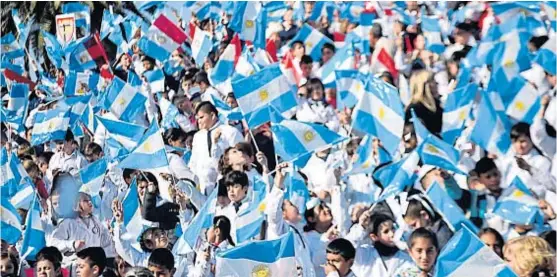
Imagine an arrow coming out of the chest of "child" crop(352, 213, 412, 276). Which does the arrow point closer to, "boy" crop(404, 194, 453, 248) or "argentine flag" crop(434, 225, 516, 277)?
the argentine flag

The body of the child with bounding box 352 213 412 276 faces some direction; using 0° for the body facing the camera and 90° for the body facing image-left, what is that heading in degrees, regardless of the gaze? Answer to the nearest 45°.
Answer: approximately 315°

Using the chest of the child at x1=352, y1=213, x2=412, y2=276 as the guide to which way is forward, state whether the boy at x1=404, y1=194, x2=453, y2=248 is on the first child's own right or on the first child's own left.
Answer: on the first child's own left

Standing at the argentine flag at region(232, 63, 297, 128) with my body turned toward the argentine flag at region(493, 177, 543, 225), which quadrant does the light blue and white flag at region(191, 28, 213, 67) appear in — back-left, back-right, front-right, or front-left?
back-left

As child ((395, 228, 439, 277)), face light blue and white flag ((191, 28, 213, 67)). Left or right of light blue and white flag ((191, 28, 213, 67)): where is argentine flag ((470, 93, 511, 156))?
right

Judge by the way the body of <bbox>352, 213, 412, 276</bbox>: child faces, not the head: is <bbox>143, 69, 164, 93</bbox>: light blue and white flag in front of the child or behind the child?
behind

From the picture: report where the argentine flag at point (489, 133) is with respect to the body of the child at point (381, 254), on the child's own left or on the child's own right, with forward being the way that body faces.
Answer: on the child's own left

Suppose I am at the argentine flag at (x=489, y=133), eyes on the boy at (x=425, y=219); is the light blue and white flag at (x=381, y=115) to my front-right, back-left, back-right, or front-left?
front-right

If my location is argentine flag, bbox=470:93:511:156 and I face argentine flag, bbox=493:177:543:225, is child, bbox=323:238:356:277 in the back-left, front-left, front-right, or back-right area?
front-right

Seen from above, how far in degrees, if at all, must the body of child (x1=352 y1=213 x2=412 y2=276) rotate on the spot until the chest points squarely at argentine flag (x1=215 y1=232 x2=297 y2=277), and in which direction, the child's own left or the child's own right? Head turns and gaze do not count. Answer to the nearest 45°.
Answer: approximately 90° to the child's own right
